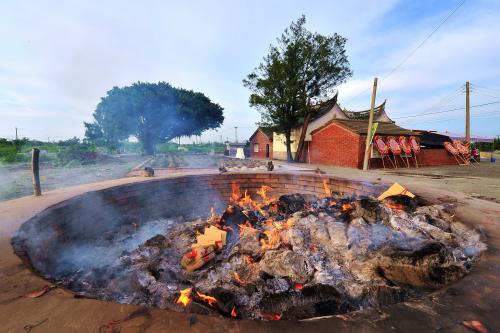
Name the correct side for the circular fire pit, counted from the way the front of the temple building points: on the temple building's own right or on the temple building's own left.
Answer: on the temple building's own right

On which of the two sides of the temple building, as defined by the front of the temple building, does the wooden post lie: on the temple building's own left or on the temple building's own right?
on the temple building's own right

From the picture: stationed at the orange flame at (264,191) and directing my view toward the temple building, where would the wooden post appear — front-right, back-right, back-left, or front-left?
back-left

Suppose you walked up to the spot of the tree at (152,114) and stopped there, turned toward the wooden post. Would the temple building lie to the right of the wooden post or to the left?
left
